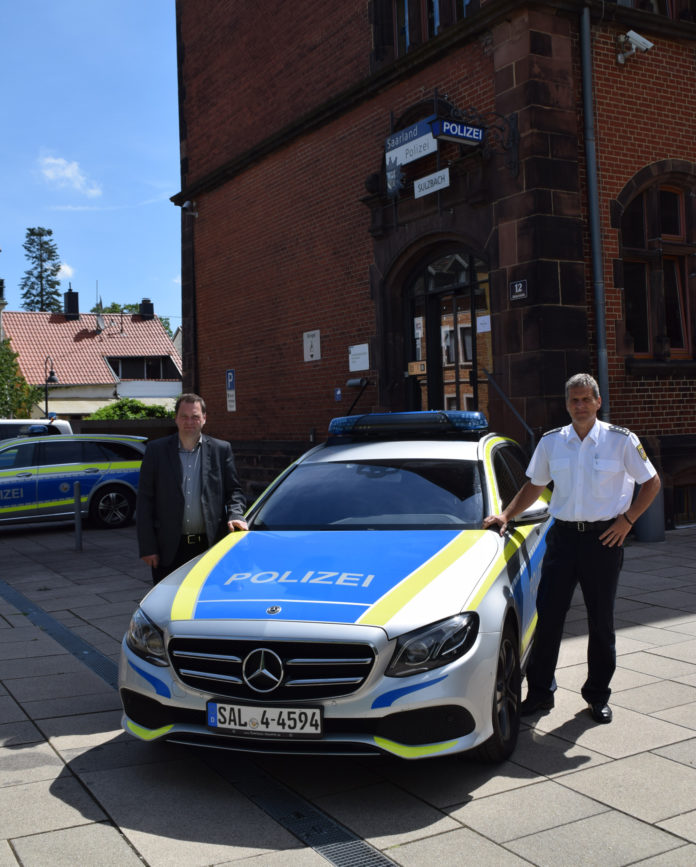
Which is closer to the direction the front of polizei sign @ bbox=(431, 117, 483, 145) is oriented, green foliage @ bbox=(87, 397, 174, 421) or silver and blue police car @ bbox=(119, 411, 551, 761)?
the silver and blue police car

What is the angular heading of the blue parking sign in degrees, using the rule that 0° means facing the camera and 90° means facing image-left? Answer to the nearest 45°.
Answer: approximately 45°

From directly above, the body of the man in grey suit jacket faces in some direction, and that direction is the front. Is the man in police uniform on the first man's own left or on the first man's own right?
on the first man's own left

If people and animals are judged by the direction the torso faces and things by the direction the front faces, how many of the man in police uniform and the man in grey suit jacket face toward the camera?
2

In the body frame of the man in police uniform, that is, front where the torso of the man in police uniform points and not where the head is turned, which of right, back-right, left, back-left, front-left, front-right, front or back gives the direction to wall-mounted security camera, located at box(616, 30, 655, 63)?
back

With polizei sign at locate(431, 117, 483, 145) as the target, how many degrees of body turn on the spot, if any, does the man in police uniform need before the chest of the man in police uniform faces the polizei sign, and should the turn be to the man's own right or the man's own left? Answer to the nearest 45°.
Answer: approximately 180°

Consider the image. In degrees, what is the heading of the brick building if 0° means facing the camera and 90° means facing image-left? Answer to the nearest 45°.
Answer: approximately 45°

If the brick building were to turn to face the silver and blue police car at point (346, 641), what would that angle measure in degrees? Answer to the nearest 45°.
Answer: approximately 45° to its left

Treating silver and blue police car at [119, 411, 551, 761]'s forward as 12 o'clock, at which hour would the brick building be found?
The brick building is roughly at 5 o'clock from the silver and blue police car.

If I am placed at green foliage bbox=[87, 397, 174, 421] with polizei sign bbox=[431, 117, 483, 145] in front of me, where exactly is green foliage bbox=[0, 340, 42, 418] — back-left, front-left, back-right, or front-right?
back-right

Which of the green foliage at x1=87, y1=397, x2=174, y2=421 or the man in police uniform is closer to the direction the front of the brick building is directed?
the man in police uniform
